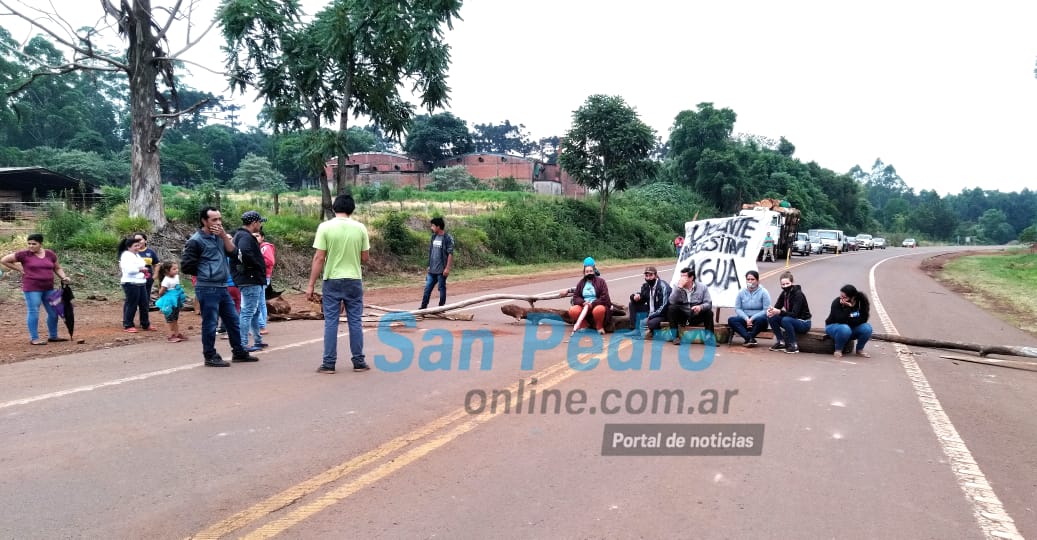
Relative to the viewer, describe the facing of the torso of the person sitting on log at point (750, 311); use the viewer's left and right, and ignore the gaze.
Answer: facing the viewer

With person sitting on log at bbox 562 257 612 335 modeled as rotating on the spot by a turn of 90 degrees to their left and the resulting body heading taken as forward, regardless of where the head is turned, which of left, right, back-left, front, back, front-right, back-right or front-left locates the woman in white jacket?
back

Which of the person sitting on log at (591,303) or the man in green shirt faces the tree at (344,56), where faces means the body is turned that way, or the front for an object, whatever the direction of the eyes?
the man in green shirt

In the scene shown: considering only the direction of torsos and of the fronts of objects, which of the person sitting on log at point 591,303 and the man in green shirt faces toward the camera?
the person sitting on log

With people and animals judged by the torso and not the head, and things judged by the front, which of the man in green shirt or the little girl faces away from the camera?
the man in green shirt

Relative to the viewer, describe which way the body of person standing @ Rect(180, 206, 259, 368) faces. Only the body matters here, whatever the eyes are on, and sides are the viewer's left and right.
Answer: facing the viewer and to the right of the viewer

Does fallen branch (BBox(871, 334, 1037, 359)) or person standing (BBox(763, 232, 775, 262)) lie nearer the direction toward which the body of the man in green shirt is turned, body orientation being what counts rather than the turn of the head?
the person standing

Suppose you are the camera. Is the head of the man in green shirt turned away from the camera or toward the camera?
away from the camera

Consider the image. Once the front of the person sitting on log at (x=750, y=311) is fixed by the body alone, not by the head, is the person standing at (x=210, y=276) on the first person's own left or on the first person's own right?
on the first person's own right

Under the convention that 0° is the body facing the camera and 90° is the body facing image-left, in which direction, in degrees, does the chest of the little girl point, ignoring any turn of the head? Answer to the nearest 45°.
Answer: approximately 315°

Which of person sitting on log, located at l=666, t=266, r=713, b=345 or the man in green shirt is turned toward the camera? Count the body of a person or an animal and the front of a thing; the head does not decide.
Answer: the person sitting on log

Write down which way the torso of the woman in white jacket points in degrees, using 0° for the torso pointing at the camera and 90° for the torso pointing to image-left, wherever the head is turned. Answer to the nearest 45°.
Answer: approximately 315°

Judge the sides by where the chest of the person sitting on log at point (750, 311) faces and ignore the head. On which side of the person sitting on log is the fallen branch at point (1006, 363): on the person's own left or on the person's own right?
on the person's own left

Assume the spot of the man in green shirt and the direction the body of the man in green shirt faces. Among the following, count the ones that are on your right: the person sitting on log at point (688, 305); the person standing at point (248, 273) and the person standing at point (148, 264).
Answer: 1

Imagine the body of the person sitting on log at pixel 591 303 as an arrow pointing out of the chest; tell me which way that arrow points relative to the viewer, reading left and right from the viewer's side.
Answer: facing the viewer
